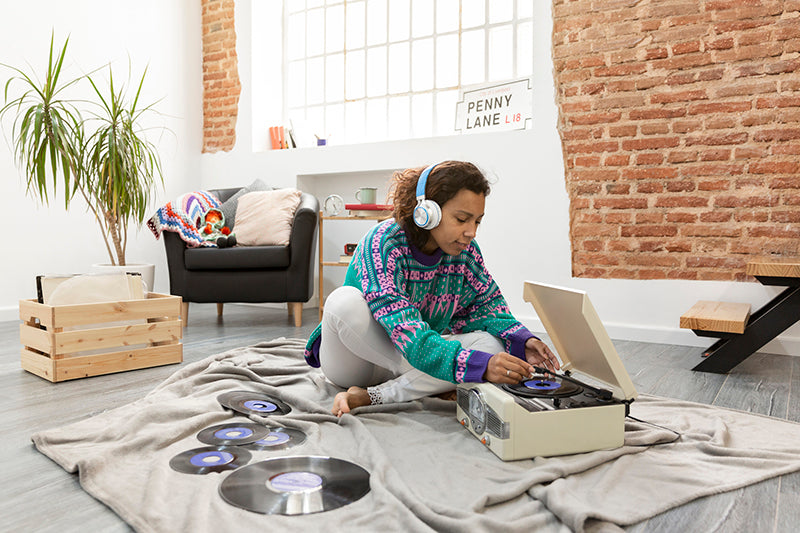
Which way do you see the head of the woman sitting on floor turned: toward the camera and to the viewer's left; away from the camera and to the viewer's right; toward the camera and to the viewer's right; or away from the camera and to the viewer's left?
toward the camera and to the viewer's right

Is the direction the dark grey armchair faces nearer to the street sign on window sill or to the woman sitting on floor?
the woman sitting on floor

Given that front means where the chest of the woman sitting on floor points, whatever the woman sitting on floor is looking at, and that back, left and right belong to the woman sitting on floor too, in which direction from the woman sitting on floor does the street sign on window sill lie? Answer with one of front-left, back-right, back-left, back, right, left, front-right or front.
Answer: back-left

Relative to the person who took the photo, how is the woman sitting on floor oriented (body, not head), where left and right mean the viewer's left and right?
facing the viewer and to the right of the viewer

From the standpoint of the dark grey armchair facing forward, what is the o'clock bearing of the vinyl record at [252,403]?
The vinyl record is roughly at 12 o'clock from the dark grey armchair.

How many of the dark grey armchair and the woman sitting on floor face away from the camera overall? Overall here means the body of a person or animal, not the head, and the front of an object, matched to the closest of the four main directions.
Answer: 0

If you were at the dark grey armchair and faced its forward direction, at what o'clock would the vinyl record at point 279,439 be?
The vinyl record is roughly at 12 o'clock from the dark grey armchair.

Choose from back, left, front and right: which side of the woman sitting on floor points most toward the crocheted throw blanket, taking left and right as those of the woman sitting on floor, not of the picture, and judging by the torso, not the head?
back

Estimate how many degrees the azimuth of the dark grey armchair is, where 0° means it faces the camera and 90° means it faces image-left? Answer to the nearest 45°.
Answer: approximately 0°

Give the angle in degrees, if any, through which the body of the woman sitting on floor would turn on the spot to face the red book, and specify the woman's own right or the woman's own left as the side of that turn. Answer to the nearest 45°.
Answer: approximately 135° to the woman's own left

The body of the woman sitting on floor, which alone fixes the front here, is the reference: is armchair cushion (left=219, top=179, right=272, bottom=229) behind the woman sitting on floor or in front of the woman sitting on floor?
behind

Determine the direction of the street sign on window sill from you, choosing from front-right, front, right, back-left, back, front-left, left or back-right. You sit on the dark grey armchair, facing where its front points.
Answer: left
